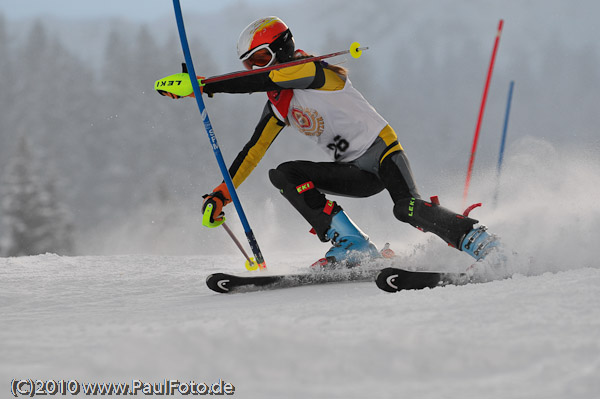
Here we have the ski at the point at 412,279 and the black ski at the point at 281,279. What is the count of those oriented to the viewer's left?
2

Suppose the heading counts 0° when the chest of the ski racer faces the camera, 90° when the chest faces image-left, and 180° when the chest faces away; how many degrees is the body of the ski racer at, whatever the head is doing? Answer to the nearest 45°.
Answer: approximately 45°

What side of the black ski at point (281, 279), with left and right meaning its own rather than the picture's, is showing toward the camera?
left

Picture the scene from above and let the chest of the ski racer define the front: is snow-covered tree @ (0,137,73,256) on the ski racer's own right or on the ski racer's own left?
on the ski racer's own right

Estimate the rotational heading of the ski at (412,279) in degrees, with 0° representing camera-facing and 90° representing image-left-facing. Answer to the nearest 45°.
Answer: approximately 90°

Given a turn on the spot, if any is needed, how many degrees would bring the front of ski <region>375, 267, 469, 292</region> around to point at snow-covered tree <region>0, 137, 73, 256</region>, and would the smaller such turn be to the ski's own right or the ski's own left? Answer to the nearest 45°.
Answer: approximately 45° to the ski's own right
